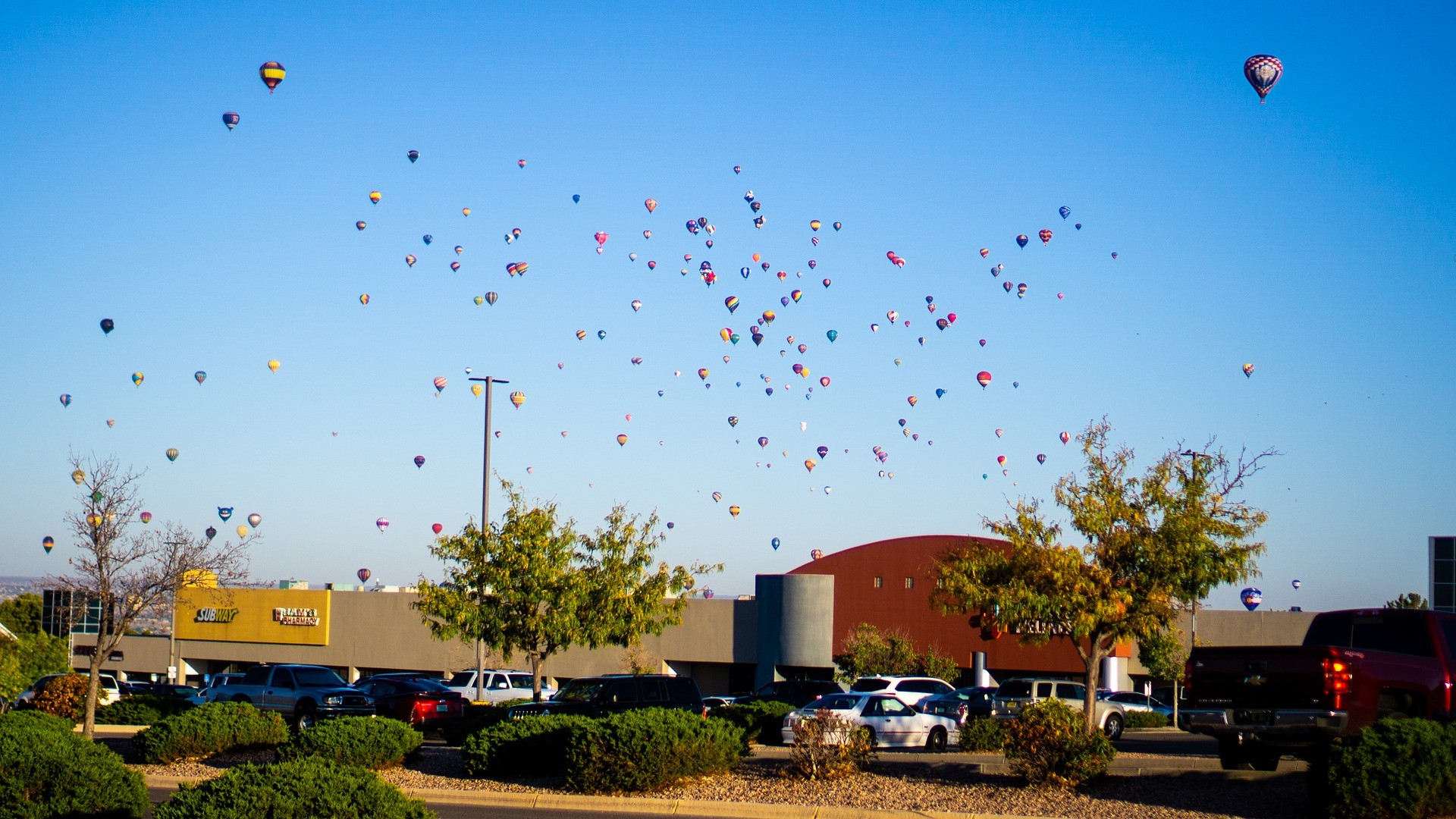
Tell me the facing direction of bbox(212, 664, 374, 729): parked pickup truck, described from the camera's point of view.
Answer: facing the viewer and to the right of the viewer

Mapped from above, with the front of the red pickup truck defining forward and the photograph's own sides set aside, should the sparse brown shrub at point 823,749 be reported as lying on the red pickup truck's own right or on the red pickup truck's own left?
on the red pickup truck's own left

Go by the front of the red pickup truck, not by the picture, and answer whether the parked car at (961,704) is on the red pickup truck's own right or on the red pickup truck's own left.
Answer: on the red pickup truck's own left

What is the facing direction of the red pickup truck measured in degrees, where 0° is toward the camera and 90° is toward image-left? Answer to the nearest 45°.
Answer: approximately 225°

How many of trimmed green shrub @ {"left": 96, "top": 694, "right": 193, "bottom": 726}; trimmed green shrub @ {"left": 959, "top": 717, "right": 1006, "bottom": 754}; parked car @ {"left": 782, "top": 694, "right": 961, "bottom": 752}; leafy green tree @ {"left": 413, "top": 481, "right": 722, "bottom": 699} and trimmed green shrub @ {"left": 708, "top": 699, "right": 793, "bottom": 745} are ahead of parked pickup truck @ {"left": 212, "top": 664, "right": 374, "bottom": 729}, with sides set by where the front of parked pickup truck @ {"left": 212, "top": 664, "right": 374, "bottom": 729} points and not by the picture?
4

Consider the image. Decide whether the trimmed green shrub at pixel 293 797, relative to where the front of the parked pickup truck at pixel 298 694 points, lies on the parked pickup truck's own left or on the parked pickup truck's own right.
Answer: on the parked pickup truck's own right

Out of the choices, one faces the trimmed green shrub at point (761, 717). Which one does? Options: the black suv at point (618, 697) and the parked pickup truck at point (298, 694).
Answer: the parked pickup truck

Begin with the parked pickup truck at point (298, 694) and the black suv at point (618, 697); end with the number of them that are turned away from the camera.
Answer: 0

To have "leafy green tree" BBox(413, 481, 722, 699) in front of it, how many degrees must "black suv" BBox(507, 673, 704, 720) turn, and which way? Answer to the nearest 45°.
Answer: approximately 135° to its right
